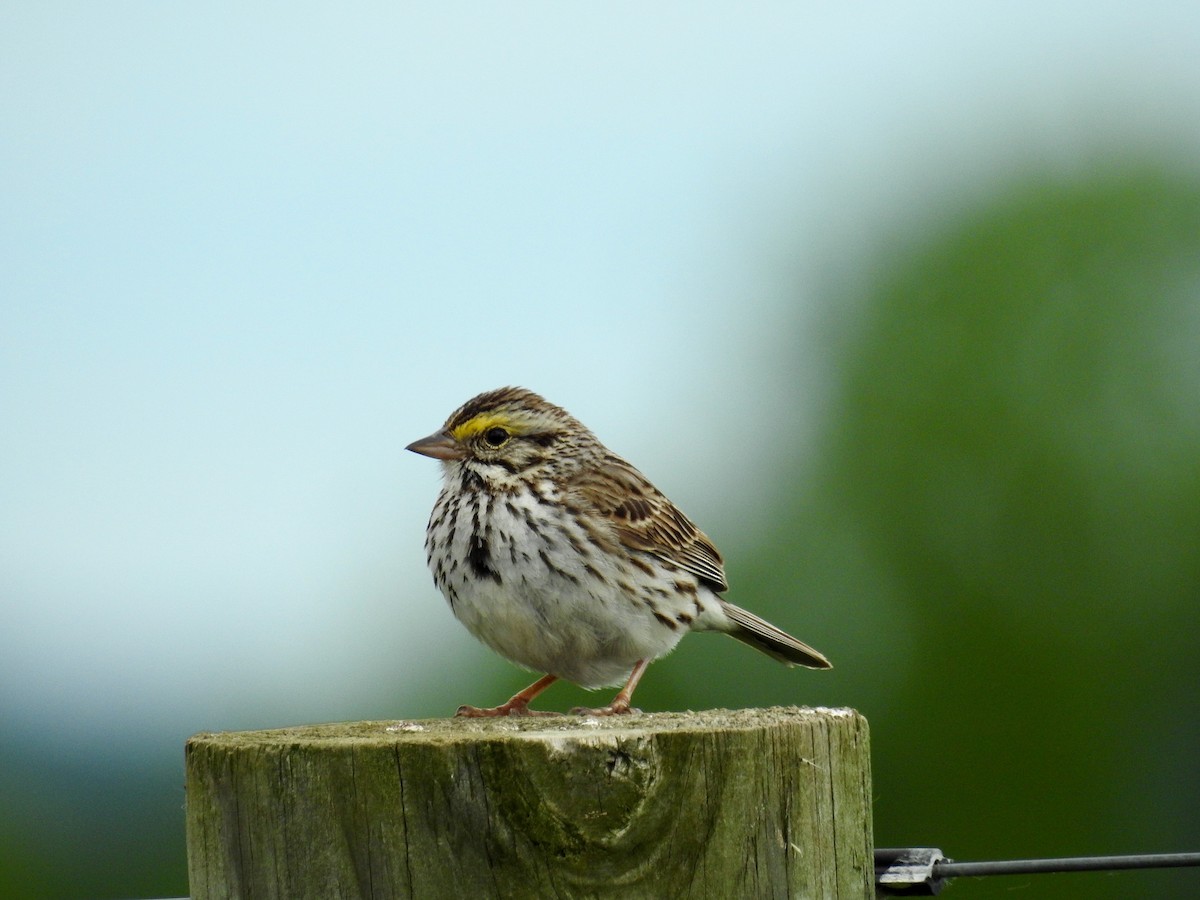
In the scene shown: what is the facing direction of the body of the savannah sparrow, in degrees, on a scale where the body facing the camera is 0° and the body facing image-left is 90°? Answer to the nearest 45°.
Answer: approximately 45°
